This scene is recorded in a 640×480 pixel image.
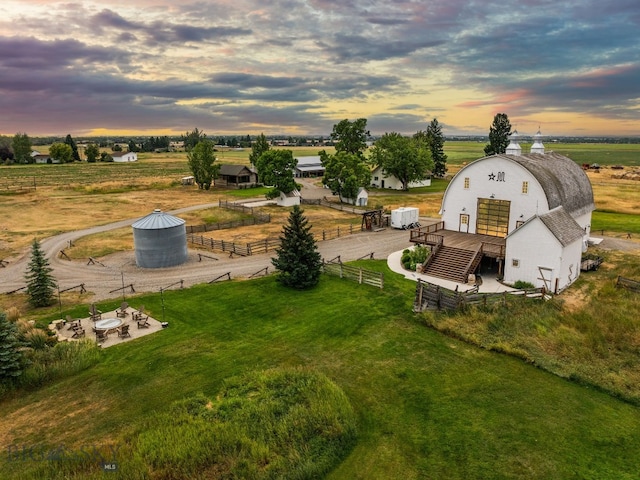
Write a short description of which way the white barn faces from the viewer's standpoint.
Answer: facing the viewer and to the left of the viewer

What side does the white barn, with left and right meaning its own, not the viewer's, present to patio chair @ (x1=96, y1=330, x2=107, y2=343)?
front

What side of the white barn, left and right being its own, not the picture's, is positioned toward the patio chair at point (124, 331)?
front

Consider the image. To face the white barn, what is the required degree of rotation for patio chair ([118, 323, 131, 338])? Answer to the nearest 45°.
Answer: approximately 135° to its right

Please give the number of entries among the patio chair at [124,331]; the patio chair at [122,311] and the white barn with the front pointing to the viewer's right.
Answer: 0

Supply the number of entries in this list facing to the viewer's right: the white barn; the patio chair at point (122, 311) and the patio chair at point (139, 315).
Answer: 0

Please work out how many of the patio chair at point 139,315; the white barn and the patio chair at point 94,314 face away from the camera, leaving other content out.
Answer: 0

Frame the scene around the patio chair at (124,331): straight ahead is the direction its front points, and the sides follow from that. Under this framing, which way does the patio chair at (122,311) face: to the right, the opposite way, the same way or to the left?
to the left

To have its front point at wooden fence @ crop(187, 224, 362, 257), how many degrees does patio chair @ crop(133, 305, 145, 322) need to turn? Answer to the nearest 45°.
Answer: approximately 180°

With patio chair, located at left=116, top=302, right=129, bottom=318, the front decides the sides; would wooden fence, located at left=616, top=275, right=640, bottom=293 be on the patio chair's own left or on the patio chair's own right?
on the patio chair's own left

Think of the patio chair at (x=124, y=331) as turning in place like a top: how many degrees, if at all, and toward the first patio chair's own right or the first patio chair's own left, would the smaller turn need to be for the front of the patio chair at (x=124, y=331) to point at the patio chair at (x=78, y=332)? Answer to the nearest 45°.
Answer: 0° — it already faces it

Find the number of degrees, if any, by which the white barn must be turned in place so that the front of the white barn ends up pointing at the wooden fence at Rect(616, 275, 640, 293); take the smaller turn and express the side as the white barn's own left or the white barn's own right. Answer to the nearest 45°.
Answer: approximately 90° to the white barn's own left

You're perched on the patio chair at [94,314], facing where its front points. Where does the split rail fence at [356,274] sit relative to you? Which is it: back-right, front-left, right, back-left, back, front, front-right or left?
front-left

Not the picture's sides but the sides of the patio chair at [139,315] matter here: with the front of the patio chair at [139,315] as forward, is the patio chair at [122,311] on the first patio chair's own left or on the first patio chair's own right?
on the first patio chair's own right

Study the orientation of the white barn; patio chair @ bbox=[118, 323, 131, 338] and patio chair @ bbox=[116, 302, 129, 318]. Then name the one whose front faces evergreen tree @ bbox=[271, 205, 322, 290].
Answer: the white barn

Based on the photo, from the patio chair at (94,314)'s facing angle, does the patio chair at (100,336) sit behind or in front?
in front

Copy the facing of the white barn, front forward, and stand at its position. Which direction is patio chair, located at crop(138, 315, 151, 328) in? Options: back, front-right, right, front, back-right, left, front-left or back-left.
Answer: front

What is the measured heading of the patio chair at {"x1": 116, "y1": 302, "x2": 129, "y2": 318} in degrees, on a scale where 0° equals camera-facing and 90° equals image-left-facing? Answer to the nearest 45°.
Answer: approximately 45°

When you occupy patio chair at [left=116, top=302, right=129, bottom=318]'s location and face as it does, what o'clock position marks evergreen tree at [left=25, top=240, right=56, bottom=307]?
The evergreen tree is roughly at 3 o'clock from the patio chair.

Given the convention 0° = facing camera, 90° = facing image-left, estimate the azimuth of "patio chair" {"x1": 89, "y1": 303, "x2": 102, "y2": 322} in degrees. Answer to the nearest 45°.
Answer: approximately 315°

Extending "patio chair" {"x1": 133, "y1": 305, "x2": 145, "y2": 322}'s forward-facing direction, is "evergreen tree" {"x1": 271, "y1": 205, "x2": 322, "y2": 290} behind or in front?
behind
